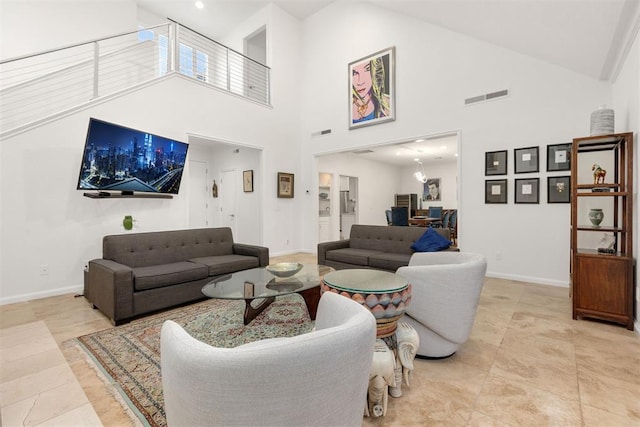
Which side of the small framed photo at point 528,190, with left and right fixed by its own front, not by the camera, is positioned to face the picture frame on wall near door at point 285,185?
right

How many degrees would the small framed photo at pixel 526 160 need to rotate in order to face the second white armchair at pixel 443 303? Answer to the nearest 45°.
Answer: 0° — it already faces it

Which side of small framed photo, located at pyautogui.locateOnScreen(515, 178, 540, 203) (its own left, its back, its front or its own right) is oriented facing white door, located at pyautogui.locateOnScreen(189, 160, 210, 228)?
right

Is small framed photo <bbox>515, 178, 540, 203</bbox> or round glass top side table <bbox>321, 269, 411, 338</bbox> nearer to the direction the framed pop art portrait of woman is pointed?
the round glass top side table

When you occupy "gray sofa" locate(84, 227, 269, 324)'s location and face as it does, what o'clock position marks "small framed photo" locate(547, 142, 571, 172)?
The small framed photo is roughly at 11 o'clock from the gray sofa.

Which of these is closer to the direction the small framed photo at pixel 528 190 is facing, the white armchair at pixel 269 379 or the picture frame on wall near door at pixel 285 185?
the white armchair

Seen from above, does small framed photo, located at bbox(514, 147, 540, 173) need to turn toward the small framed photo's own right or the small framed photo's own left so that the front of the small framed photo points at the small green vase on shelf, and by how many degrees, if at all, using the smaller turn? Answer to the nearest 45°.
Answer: approximately 45° to the small framed photo's own left

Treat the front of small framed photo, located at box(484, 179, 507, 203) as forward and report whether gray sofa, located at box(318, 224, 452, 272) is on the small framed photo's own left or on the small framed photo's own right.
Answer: on the small framed photo's own right

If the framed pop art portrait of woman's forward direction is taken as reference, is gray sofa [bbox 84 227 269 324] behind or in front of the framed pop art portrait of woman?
in front

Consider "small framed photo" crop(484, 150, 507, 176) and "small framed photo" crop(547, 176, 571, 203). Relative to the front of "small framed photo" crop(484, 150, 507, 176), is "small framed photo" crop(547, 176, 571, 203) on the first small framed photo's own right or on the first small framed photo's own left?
on the first small framed photo's own left

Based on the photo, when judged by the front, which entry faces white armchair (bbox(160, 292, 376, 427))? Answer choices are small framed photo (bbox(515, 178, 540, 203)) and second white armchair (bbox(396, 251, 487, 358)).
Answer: the small framed photo

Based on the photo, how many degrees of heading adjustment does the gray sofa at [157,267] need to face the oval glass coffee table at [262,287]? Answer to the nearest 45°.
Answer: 0° — it already faces it

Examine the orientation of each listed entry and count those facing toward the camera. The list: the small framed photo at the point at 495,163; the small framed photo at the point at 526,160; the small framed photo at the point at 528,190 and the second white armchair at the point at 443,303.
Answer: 3
